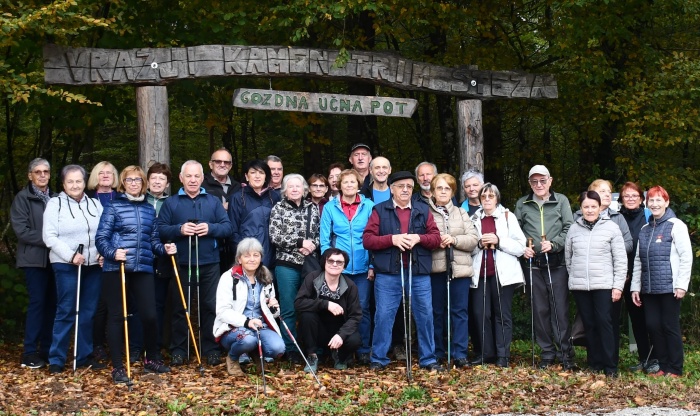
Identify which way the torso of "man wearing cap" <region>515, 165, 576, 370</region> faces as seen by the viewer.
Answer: toward the camera

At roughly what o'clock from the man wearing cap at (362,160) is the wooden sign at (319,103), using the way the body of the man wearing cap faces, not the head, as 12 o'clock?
The wooden sign is roughly at 5 o'clock from the man wearing cap.

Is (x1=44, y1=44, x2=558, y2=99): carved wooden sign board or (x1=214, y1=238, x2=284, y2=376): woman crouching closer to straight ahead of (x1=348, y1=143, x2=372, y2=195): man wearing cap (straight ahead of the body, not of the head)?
the woman crouching

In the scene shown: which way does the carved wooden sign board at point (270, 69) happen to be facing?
toward the camera

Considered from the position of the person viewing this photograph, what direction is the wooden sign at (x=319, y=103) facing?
facing the viewer

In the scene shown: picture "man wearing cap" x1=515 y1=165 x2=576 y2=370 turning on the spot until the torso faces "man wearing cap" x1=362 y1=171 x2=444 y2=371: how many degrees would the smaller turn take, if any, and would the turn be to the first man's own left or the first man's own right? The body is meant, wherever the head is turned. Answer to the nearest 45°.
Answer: approximately 45° to the first man's own right

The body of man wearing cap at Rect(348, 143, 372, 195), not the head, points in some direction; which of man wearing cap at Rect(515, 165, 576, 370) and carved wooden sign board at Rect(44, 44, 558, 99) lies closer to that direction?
the man wearing cap

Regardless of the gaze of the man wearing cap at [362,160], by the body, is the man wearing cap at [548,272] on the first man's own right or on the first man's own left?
on the first man's own left

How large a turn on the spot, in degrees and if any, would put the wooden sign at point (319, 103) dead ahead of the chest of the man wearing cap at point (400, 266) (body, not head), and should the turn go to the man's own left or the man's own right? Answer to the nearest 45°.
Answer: approximately 135° to the man's own right
